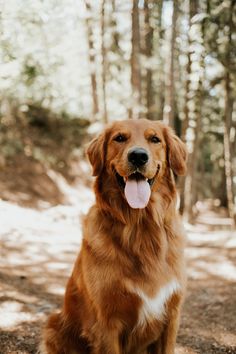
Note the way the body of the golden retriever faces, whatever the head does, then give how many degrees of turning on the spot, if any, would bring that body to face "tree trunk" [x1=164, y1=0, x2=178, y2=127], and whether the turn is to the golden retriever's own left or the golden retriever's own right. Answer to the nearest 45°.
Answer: approximately 135° to the golden retriever's own left

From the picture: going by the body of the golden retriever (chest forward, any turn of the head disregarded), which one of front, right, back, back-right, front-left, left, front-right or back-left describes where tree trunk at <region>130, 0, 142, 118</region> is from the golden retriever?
back-left

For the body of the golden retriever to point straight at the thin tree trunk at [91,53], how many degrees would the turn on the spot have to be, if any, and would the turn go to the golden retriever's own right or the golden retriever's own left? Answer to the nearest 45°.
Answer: approximately 135° to the golden retriever's own left

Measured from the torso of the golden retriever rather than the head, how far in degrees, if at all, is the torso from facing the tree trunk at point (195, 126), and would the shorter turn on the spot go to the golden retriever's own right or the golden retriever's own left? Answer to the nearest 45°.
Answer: approximately 135° to the golden retriever's own left

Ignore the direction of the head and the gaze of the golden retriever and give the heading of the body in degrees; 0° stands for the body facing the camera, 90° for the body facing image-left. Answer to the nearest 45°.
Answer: approximately 315°

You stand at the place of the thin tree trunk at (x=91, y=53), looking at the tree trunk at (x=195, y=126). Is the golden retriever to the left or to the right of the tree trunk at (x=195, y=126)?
right
